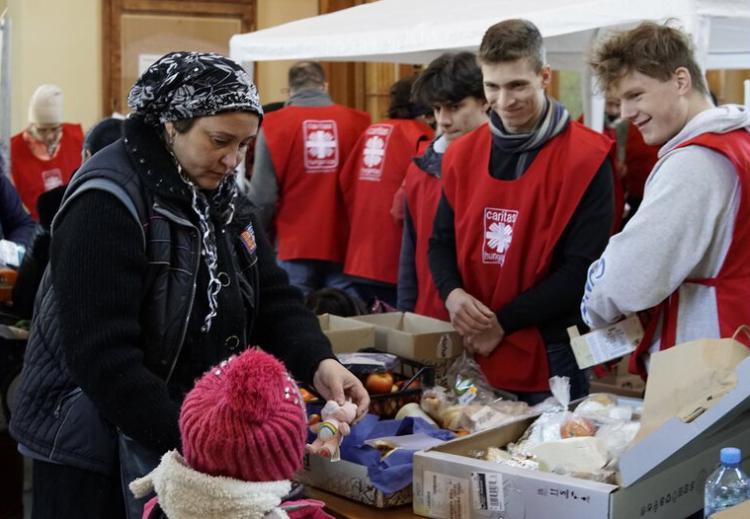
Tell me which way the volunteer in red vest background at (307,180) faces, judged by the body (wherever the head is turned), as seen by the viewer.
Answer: away from the camera

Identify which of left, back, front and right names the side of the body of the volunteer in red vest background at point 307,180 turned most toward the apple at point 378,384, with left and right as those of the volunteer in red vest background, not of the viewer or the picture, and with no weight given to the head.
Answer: back

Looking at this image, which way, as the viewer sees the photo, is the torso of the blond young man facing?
to the viewer's left

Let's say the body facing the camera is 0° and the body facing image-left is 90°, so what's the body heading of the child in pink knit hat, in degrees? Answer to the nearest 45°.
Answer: approximately 180°

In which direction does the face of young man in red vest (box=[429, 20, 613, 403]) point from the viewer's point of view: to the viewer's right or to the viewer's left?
to the viewer's left

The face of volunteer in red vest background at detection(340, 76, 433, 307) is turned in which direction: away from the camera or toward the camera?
away from the camera

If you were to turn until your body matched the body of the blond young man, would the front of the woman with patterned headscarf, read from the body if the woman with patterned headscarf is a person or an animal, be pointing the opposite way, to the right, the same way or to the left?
the opposite way

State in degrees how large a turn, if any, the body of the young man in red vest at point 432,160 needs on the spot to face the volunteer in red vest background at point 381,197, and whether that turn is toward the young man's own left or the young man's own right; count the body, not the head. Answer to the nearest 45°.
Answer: approximately 135° to the young man's own right
